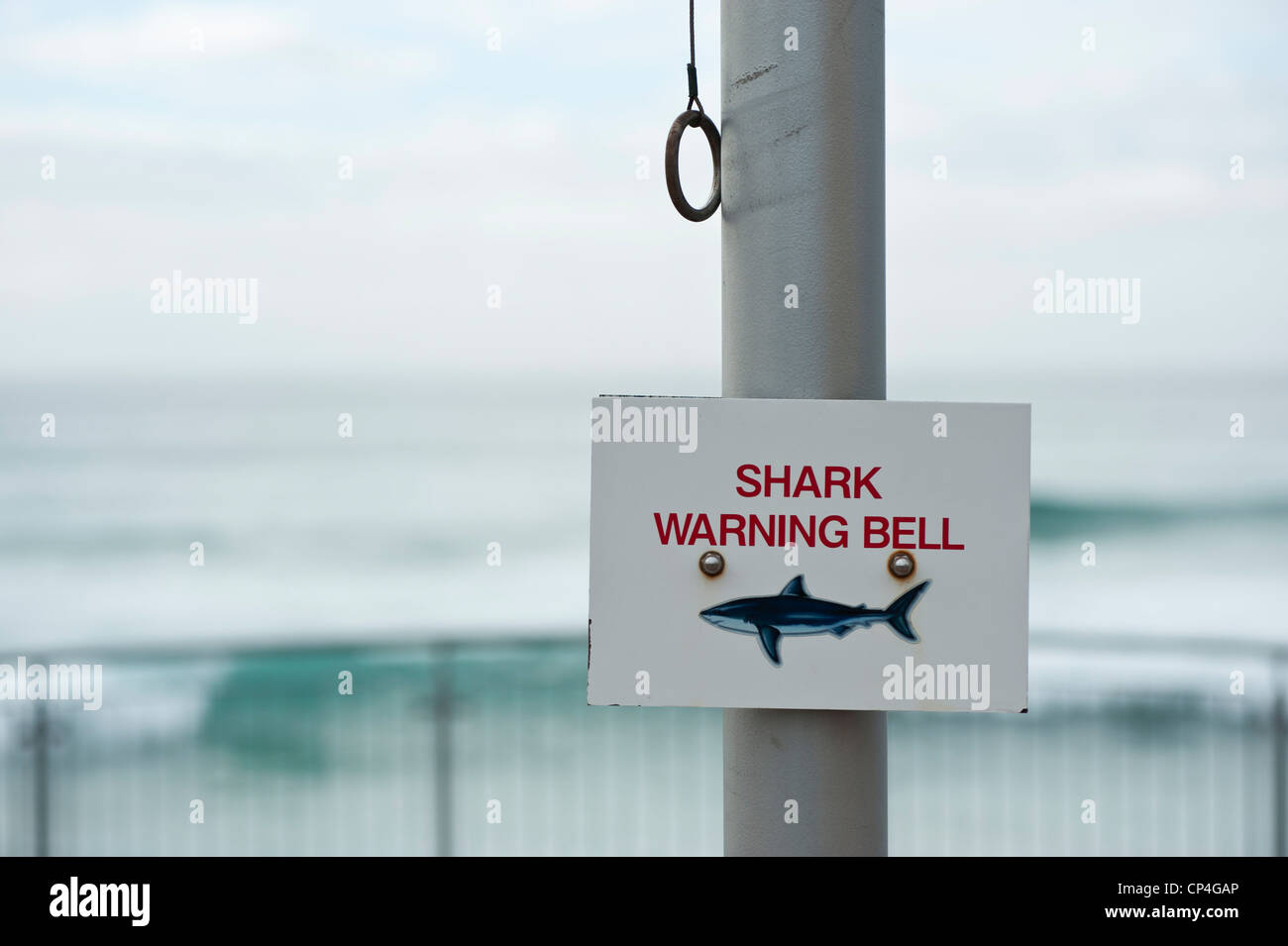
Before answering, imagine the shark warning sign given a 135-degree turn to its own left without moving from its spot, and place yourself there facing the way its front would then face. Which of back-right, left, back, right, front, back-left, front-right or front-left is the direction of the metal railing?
front-left

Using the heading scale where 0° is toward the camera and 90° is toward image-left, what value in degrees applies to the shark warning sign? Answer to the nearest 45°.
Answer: approximately 0°
